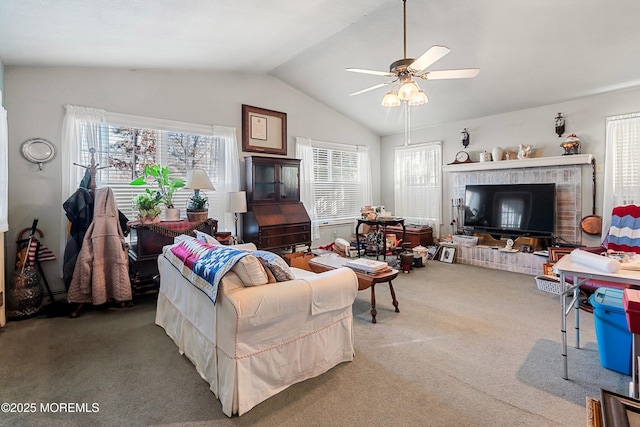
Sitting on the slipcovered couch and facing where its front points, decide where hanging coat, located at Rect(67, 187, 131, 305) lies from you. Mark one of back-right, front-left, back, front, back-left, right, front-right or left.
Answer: left

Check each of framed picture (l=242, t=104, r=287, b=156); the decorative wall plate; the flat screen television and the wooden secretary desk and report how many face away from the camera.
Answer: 0

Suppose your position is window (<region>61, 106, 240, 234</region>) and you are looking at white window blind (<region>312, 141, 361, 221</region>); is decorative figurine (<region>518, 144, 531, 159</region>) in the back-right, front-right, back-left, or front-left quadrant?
front-right

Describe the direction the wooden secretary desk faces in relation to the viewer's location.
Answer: facing the viewer and to the right of the viewer

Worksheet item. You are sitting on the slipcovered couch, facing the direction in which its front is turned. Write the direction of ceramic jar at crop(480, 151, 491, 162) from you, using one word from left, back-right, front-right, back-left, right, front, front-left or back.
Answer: front

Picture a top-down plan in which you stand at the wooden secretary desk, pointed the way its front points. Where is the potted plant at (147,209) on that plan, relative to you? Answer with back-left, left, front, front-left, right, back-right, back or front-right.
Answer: right

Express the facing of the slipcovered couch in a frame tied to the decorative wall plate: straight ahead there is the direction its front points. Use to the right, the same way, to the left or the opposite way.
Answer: to the left

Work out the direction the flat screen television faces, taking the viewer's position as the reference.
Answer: facing the viewer

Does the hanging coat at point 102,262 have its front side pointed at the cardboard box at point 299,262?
no

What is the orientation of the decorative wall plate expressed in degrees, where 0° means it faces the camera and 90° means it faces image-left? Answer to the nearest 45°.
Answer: approximately 0°

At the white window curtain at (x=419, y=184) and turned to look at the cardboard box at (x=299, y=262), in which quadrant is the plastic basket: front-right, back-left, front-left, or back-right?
front-left

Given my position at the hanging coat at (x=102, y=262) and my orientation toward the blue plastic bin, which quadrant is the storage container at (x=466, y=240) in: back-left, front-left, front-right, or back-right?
front-left

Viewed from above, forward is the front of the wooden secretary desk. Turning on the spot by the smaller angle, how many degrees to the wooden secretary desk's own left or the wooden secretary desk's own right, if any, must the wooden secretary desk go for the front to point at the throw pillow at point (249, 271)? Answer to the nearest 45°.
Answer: approximately 45° to the wooden secretary desk's own right

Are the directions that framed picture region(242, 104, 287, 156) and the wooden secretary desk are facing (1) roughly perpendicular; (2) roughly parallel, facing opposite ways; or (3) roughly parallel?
roughly parallel
